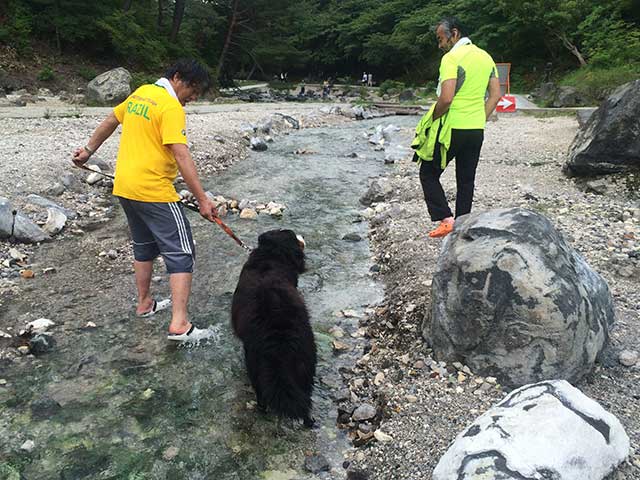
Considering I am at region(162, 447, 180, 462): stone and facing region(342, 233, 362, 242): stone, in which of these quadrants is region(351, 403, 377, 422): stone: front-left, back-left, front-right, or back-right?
front-right

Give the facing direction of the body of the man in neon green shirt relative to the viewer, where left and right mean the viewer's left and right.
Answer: facing away from the viewer and to the left of the viewer

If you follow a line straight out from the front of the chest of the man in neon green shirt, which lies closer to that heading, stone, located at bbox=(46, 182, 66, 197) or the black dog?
the stone

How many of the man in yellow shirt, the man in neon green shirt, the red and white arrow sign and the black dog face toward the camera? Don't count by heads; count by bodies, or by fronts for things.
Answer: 1

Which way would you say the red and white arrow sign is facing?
toward the camera

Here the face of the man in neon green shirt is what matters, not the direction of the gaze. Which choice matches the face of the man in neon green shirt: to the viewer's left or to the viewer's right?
to the viewer's left

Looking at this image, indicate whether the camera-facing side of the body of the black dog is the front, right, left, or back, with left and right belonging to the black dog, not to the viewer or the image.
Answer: back

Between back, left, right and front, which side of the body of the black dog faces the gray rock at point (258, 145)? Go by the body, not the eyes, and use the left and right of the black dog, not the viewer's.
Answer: front

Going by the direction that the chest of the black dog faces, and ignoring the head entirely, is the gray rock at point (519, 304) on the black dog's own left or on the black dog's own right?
on the black dog's own right

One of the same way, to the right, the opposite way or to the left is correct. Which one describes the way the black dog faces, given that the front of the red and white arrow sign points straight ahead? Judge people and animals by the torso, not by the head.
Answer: the opposite way

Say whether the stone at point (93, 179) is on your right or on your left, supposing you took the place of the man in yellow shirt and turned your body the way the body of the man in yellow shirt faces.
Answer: on your left

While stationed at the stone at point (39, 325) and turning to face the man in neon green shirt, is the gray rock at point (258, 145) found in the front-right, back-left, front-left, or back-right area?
front-left

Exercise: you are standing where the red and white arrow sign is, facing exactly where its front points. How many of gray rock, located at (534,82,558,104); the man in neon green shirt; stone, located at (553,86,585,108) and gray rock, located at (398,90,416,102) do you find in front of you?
1

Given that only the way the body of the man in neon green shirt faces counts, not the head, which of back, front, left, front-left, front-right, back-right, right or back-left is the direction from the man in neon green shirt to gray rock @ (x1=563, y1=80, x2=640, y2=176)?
right

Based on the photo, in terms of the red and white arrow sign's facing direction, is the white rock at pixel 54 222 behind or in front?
in front

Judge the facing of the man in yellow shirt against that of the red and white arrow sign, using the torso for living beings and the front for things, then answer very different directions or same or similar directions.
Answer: very different directions

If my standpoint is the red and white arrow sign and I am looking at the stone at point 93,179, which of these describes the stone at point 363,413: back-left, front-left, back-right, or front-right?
front-left

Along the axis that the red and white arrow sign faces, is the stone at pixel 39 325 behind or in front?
in front

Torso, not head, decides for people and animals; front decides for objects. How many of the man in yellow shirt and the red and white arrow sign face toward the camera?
1
